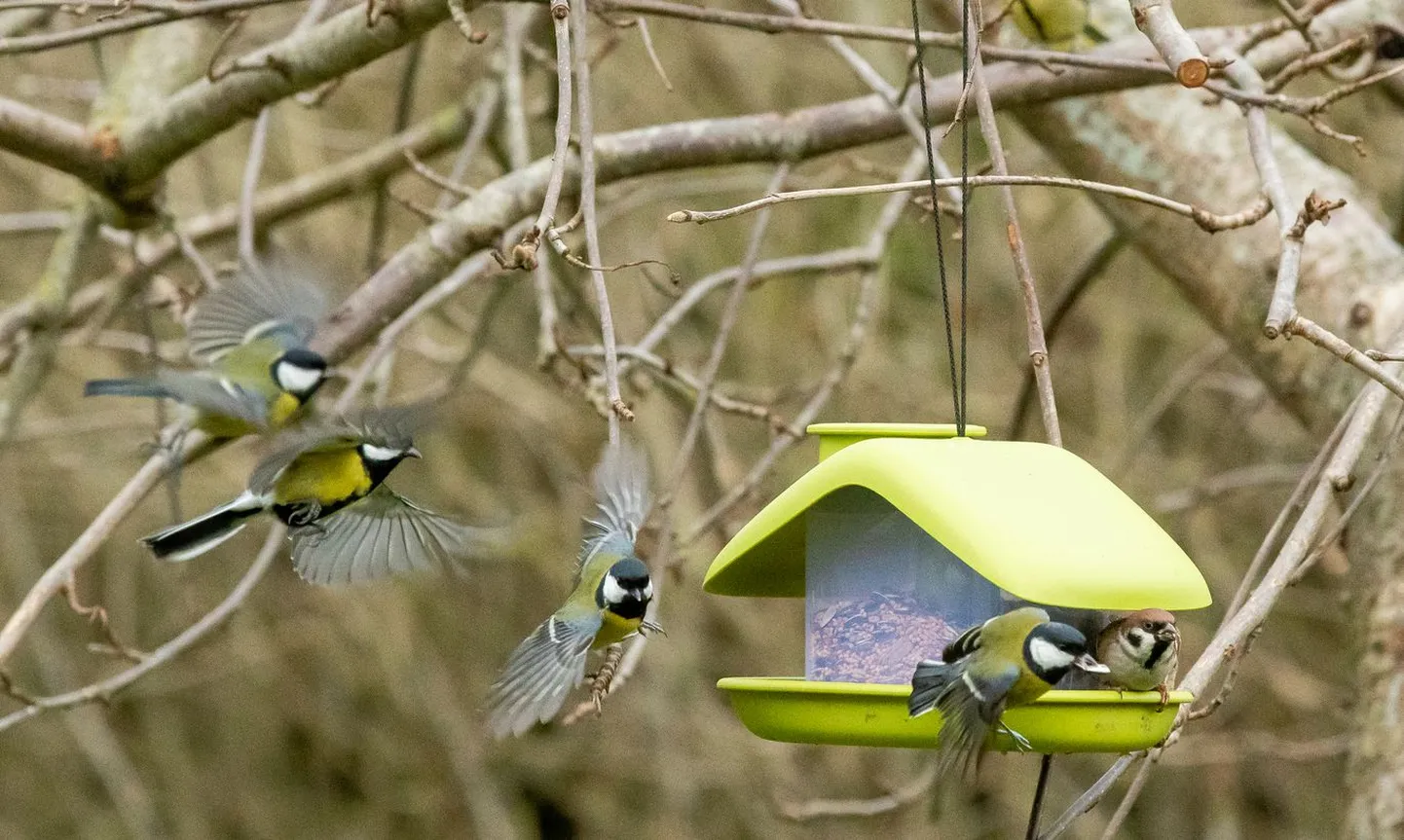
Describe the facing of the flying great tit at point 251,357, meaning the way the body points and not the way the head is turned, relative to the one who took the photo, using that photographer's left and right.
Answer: facing to the right of the viewer

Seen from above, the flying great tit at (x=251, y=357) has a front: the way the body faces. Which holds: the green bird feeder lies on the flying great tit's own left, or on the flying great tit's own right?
on the flying great tit's own right

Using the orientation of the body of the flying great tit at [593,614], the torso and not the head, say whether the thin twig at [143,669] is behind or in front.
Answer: behind

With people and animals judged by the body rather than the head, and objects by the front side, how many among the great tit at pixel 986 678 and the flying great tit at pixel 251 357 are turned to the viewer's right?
2

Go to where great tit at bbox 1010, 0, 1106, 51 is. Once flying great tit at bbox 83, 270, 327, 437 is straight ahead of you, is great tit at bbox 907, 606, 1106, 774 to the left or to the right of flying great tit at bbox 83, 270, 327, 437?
left

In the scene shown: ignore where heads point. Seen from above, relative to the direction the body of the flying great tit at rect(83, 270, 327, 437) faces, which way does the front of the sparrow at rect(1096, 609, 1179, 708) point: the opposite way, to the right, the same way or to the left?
to the right

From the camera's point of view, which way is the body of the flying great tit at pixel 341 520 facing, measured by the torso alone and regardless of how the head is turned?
to the viewer's right

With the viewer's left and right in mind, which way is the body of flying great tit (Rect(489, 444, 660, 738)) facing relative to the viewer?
facing the viewer and to the right of the viewer

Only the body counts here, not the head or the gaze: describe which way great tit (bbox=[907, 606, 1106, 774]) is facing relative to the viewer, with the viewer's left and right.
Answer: facing to the right of the viewer

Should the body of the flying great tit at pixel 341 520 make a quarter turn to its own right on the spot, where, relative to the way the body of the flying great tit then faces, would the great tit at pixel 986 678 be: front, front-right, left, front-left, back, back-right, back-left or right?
front-left
